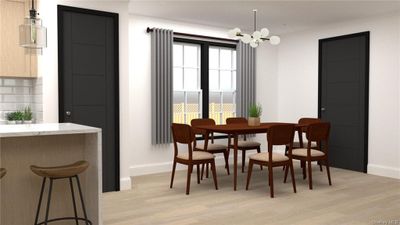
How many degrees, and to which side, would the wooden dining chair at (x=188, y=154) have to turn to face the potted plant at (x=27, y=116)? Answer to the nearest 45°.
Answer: approximately 135° to its left

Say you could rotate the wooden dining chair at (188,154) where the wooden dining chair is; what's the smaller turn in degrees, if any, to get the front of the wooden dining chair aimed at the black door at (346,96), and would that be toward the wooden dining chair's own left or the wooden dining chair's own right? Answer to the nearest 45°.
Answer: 0° — it already faces it

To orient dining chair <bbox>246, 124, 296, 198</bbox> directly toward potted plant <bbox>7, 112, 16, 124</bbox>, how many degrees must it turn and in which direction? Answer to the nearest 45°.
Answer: approximately 45° to its left

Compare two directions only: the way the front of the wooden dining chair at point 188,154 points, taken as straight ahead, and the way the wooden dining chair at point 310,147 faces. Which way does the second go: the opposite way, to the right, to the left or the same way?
to the left

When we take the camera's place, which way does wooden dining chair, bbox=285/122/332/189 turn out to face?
facing away from the viewer and to the left of the viewer

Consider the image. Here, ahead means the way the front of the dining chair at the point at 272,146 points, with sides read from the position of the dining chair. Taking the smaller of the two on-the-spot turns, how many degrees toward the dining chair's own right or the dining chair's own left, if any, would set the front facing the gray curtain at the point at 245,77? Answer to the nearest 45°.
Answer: approximately 45° to the dining chair's own right

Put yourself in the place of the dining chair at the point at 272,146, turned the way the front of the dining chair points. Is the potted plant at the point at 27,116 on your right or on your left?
on your left

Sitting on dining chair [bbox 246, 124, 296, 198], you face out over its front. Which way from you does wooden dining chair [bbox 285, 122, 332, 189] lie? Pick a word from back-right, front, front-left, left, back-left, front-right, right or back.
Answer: right

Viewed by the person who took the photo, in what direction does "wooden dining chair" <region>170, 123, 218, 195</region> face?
facing away from the viewer and to the right of the viewer

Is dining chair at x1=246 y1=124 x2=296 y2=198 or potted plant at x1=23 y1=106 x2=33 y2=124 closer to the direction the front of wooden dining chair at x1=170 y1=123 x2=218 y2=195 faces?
the dining chair

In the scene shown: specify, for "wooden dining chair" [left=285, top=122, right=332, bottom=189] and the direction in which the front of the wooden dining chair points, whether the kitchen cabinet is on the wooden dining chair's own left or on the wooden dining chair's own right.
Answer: on the wooden dining chair's own left

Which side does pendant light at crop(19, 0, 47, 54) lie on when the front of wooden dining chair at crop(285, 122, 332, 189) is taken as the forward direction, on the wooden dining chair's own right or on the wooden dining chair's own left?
on the wooden dining chair's own left

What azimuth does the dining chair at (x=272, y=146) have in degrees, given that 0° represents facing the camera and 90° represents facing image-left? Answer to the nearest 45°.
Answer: approximately 135°

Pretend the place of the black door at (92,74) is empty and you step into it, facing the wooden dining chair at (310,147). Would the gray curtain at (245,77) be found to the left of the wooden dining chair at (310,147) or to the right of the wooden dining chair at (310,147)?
left
